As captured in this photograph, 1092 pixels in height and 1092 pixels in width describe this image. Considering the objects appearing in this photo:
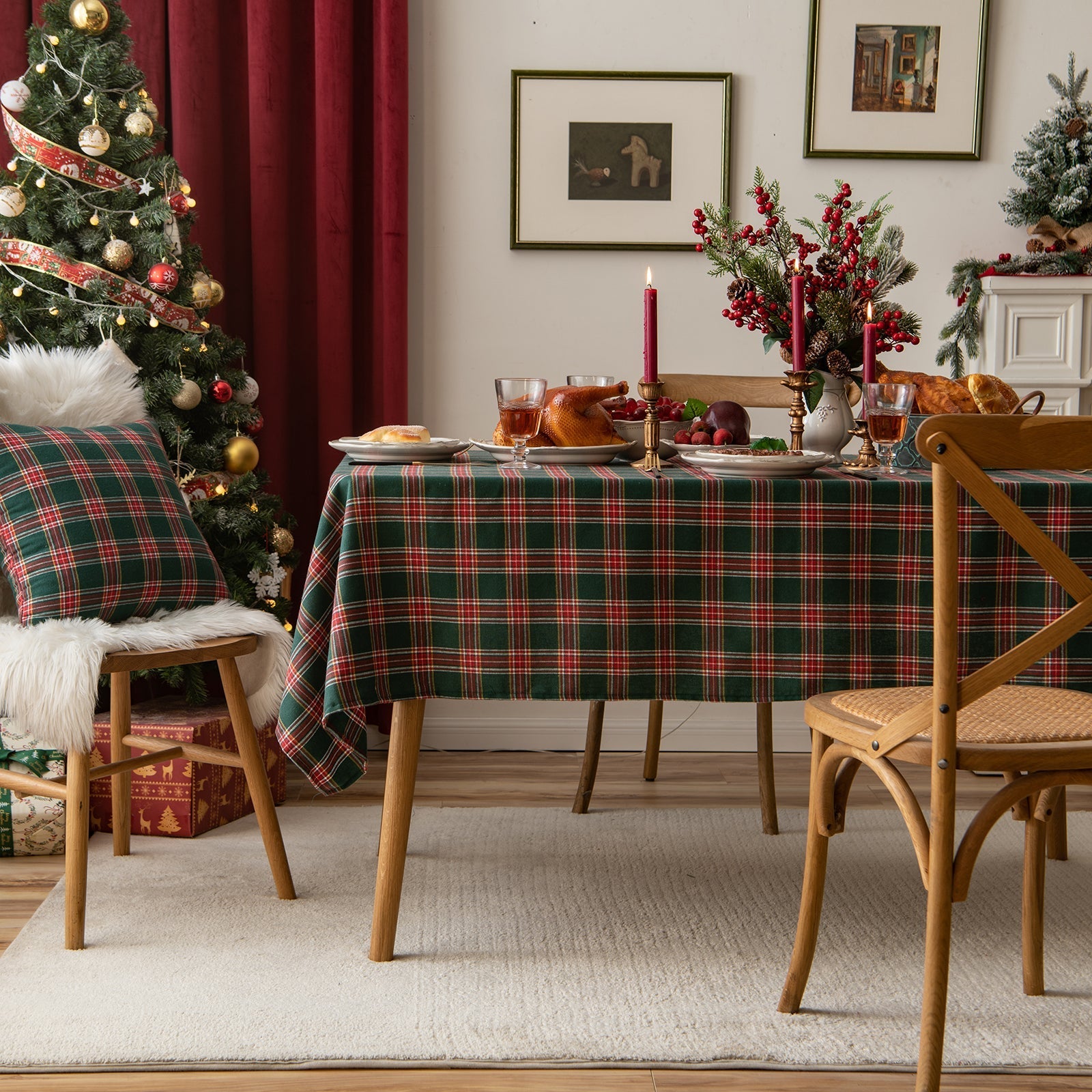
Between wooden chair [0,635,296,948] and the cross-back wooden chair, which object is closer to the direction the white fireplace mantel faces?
the cross-back wooden chair

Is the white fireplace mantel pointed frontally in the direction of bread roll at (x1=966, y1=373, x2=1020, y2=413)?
yes

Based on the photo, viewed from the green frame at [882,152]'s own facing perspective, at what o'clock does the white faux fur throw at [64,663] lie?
The white faux fur throw is roughly at 1 o'clock from the green frame.

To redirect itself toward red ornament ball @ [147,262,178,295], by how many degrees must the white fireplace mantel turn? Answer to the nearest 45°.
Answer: approximately 45° to its right

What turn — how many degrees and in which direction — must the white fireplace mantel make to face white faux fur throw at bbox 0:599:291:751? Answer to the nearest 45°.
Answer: approximately 45° to its right

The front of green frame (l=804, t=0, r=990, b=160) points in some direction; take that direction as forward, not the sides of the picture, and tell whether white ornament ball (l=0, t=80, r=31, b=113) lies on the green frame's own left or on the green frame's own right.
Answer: on the green frame's own right

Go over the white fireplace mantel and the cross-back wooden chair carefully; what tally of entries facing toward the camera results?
1

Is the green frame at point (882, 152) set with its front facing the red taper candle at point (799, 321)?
yes

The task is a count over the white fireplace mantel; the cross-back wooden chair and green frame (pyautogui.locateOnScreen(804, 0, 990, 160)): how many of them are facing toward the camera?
2

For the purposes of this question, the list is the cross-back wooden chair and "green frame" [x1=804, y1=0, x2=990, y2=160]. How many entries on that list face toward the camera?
1
